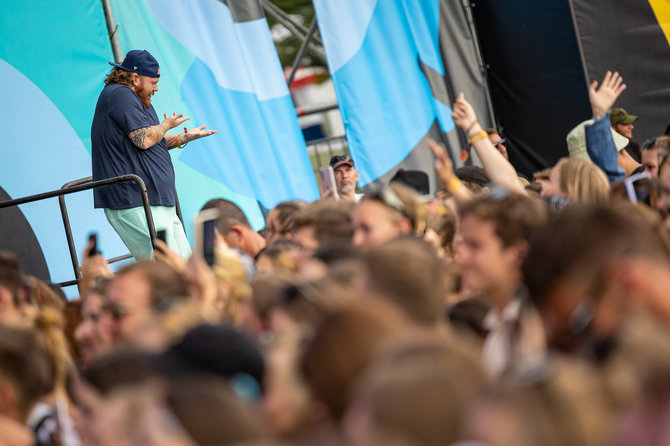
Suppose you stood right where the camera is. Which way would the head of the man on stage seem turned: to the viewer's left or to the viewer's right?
to the viewer's right

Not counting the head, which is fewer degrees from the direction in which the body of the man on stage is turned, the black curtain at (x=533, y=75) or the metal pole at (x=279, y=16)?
the black curtain

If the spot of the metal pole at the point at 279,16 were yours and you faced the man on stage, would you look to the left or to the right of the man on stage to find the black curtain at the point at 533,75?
left

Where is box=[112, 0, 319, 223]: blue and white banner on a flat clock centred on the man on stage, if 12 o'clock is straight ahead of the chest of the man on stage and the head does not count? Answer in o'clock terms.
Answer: The blue and white banner is roughly at 10 o'clock from the man on stage.

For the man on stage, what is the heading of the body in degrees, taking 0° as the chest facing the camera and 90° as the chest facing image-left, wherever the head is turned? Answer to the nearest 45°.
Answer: approximately 270°

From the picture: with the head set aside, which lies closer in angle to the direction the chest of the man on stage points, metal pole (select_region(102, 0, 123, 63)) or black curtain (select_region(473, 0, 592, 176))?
the black curtain

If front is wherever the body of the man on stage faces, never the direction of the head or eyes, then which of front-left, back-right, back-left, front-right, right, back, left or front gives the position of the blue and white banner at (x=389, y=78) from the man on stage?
front-left

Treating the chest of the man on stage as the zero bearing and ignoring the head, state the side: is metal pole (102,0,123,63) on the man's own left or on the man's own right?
on the man's own left

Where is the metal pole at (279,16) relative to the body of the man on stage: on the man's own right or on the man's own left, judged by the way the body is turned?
on the man's own left

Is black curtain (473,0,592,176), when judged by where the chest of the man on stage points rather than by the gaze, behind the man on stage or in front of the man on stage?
in front
